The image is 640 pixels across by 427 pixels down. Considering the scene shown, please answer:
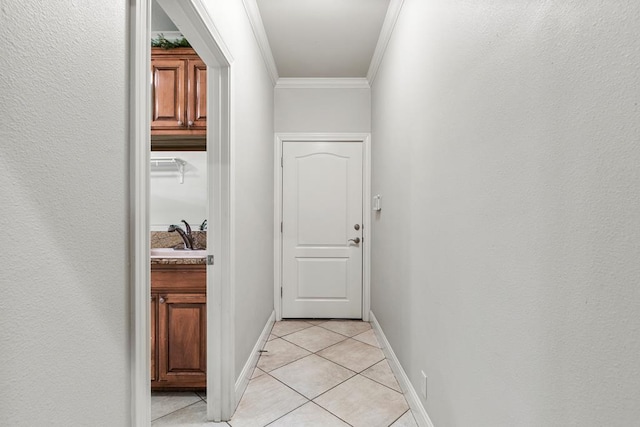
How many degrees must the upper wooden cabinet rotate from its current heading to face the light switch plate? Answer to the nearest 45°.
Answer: approximately 90° to its left

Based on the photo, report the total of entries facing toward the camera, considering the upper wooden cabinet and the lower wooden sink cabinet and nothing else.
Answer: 2

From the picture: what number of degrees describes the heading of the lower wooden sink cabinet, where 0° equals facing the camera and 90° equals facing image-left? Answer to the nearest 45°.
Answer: approximately 0°

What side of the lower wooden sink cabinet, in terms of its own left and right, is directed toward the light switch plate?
left

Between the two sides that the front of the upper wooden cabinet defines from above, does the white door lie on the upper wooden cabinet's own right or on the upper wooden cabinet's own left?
on the upper wooden cabinet's own left
